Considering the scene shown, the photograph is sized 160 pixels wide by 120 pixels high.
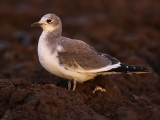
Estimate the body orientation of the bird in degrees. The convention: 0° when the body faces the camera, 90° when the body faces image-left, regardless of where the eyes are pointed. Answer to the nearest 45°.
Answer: approximately 90°
